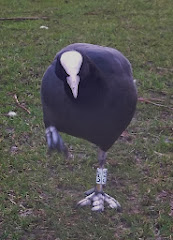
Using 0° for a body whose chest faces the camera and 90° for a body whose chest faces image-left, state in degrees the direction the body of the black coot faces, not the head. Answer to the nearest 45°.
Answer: approximately 0°
